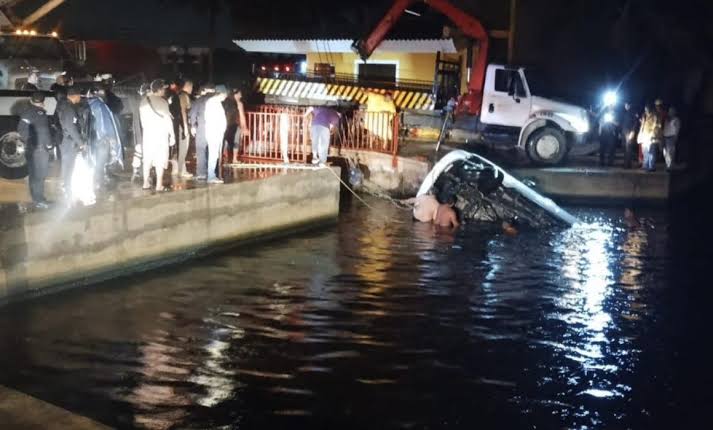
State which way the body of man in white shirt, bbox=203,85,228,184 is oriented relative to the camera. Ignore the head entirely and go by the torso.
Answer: to the viewer's right

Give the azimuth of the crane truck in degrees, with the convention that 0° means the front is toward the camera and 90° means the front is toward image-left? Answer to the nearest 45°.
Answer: approximately 270°

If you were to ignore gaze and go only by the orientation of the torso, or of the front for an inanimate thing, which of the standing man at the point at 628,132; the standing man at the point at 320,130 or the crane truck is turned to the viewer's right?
the crane truck

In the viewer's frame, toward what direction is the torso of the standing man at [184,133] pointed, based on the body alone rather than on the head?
to the viewer's right

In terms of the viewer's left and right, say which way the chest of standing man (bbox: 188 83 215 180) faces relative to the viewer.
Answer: facing to the right of the viewer

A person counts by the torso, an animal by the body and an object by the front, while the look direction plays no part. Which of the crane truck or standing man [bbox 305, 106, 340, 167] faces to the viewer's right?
the crane truck

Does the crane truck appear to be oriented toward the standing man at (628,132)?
yes

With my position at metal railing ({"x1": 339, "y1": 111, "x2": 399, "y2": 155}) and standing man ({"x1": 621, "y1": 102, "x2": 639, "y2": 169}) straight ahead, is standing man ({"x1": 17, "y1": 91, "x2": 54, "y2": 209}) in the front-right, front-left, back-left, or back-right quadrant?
back-right

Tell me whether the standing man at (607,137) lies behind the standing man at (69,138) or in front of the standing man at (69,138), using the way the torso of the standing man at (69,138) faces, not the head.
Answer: in front

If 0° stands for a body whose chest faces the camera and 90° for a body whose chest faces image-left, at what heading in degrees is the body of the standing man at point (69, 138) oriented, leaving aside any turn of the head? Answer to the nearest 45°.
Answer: approximately 270°
